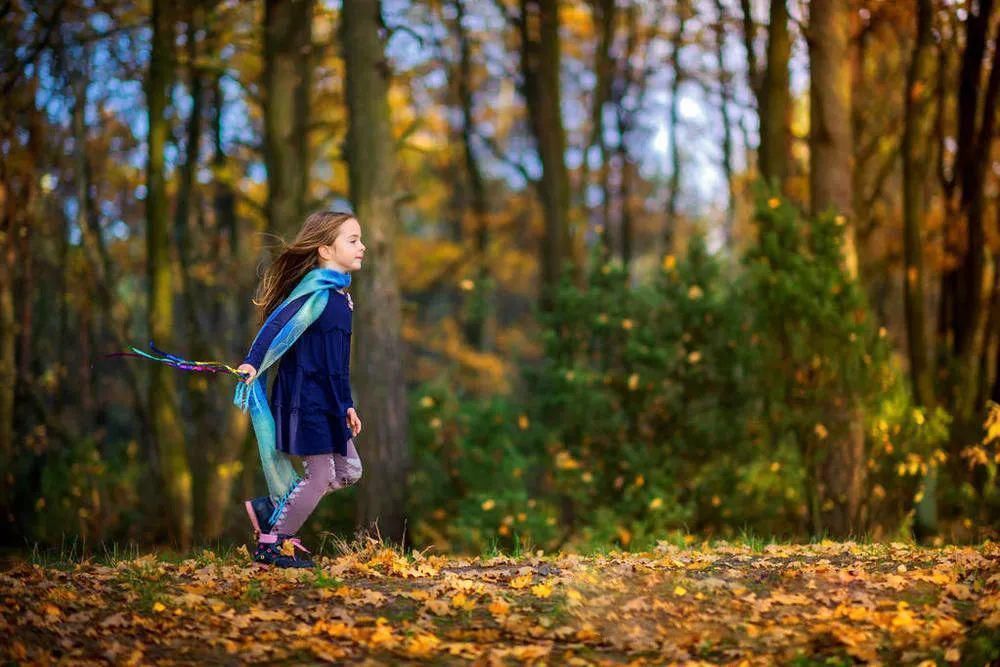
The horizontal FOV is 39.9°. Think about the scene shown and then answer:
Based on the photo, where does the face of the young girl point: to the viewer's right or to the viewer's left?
to the viewer's right

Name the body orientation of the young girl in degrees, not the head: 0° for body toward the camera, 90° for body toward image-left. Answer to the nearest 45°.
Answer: approximately 270°

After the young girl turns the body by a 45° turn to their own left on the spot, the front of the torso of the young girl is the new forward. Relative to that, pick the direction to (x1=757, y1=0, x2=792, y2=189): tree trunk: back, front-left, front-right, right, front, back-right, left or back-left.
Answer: front

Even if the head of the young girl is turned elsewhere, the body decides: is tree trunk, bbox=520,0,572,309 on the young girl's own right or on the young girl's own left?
on the young girl's own left

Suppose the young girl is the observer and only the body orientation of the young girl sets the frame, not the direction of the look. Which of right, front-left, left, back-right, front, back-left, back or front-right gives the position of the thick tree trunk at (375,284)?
left

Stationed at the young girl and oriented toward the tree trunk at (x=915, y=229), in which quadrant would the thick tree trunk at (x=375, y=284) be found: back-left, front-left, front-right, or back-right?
front-left

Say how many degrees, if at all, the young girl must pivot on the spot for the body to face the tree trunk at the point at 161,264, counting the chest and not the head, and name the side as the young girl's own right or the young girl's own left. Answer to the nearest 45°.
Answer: approximately 90° to the young girl's own left

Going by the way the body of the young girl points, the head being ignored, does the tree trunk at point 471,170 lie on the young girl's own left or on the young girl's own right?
on the young girl's own left

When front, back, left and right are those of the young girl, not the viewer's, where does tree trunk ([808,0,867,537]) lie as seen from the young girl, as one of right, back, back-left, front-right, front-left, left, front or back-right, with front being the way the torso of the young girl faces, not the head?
front-left

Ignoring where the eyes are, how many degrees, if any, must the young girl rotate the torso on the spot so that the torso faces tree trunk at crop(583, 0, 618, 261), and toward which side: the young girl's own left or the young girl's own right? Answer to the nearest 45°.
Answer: approximately 90° to the young girl's own left

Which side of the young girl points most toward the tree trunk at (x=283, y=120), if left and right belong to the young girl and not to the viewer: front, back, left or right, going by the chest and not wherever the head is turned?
left

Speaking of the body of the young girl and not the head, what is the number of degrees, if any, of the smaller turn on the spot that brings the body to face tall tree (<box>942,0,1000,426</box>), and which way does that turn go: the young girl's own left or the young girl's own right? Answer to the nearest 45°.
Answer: approximately 45° to the young girl's own left

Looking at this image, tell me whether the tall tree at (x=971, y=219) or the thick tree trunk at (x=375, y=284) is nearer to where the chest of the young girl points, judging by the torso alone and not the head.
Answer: the tall tree
